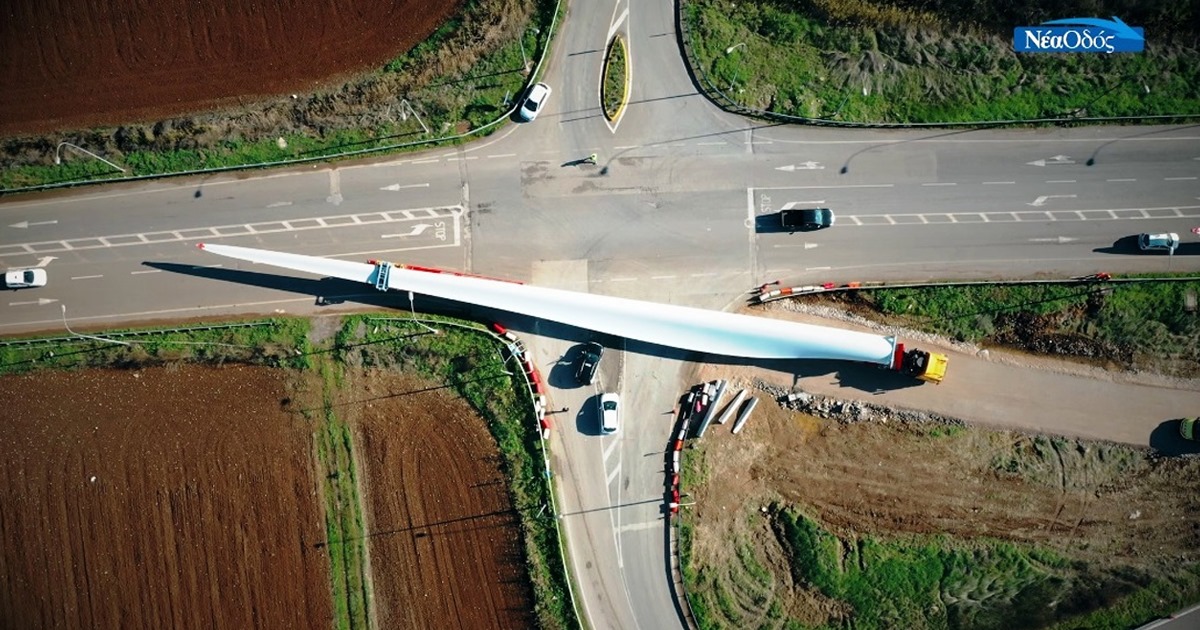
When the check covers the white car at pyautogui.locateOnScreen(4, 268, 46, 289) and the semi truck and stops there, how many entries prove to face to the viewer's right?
2

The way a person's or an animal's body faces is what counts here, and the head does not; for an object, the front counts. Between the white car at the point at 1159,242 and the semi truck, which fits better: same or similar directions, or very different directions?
same or similar directions

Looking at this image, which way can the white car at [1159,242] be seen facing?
to the viewer's right

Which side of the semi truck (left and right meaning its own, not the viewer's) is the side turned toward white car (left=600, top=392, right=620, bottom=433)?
back

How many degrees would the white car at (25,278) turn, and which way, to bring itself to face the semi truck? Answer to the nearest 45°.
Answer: approximately 45° to its right

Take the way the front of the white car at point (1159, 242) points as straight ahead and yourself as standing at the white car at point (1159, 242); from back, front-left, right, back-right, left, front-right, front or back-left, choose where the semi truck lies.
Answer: back-right

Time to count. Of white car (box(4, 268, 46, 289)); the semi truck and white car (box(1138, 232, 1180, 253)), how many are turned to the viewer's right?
3

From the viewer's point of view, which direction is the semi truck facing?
to the viewer's right

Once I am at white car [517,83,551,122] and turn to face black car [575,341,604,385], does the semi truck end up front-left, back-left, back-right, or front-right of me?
front-left

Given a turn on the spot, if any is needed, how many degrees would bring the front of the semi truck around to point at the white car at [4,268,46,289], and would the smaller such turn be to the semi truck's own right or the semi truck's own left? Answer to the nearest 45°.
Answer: approximately 180°

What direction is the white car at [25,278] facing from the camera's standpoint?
to the viewer's right

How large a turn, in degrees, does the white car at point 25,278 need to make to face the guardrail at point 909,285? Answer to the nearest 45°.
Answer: approximately 45° to its right
